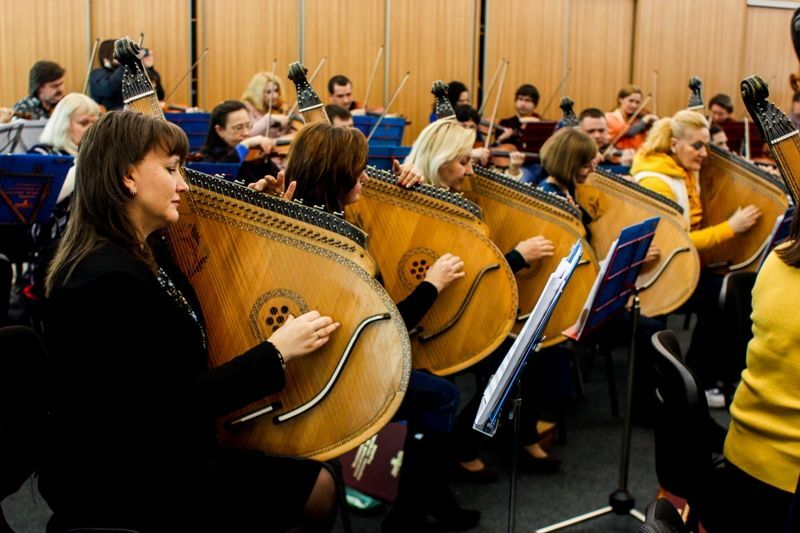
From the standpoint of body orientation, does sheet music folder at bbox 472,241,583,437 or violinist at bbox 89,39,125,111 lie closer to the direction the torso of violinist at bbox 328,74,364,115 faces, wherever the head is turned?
the sheet music folder

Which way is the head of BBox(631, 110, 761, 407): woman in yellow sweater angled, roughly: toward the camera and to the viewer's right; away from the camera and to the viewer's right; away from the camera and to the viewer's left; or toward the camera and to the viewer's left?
toward the camera and to the viewer's right

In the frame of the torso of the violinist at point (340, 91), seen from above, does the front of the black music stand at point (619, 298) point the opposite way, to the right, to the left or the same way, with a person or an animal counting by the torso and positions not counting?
the opposite way

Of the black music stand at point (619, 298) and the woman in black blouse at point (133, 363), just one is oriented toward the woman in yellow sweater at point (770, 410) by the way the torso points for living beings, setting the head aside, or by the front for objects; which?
the woman in black blouse

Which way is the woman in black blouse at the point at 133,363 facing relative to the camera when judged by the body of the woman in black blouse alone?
to the viewer's right

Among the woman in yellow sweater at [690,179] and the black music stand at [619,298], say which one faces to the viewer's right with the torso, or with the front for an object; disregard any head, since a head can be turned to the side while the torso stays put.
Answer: the woman in yellow sweater

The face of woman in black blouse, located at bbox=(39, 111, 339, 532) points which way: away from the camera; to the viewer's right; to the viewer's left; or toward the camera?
to the viewer's right

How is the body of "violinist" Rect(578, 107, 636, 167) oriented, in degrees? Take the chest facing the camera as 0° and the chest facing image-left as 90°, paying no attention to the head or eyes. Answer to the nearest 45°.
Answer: approximately 315°

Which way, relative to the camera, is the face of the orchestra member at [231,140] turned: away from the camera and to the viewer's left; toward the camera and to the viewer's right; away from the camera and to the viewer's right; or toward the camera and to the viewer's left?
toward the camera and to the viewer's right

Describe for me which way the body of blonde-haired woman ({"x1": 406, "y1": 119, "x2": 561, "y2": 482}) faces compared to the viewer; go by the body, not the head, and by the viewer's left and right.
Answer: facing to the right of the viewer

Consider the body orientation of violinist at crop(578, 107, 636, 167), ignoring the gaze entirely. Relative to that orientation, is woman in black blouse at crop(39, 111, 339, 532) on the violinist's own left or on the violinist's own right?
on the violinist's own right
